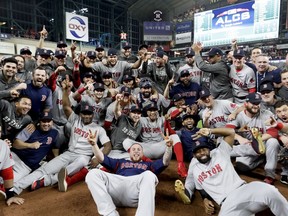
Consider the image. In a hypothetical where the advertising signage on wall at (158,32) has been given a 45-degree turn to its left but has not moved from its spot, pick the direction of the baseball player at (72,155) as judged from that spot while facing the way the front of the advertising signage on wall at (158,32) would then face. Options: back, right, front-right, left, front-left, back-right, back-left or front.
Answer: front-right

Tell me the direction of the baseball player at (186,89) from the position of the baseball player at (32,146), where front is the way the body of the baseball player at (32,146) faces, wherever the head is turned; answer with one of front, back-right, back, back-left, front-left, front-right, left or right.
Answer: left

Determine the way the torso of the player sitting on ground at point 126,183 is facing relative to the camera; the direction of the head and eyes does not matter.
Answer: toward the camera

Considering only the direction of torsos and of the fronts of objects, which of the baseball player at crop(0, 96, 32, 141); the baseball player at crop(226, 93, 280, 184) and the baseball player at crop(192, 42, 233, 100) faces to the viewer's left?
the baseball player at crop(192, 42, 233, 100)

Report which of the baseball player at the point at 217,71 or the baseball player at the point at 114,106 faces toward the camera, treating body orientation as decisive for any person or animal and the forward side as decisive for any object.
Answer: the baseball player at the point at 114,106

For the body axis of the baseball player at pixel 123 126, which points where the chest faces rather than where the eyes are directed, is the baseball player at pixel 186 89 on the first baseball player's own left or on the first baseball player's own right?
on the first baseball player's own left

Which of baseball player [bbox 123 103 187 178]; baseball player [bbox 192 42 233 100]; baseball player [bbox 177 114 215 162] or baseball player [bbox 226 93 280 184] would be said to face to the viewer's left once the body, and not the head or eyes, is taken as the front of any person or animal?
baseball player [bbox 192 42 233 100]

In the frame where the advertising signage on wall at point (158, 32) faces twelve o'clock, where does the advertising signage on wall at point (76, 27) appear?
the advertising signage on wall at point (76, 27) is roughly at 2 o'clock from the advertising signage on wall at point (158, 32).

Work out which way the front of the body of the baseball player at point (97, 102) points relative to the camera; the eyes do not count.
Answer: toward the camera

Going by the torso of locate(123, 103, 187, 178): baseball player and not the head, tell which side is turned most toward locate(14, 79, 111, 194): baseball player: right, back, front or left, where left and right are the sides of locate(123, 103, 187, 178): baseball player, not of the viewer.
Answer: right

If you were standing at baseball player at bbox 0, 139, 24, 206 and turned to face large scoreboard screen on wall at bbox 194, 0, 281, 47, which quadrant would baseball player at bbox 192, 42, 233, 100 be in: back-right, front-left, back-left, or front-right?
front-right

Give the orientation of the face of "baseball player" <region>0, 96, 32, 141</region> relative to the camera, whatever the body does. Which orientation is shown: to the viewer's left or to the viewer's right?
to the viewer's right

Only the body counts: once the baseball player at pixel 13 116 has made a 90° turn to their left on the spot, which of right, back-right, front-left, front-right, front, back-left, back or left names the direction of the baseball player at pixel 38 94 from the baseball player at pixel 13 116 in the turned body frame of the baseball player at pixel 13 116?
front

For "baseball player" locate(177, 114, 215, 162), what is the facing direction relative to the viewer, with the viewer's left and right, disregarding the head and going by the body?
facing the viewer

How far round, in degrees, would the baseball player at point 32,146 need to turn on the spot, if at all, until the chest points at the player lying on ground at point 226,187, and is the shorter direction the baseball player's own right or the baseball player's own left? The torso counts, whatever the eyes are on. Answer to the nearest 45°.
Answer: approximately 45° to the baseball player's own left
